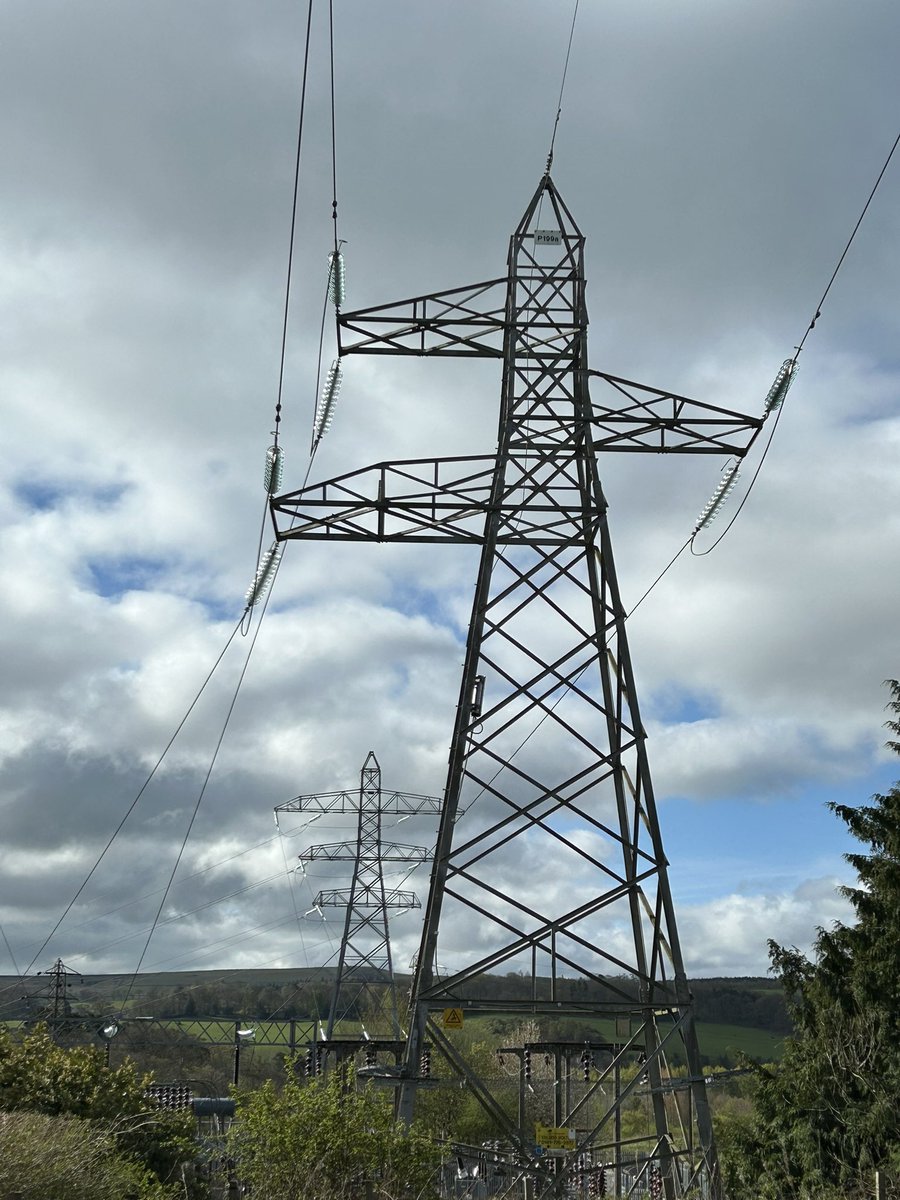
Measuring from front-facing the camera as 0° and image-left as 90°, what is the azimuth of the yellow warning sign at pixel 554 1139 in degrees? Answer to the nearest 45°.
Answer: approximately 0°
